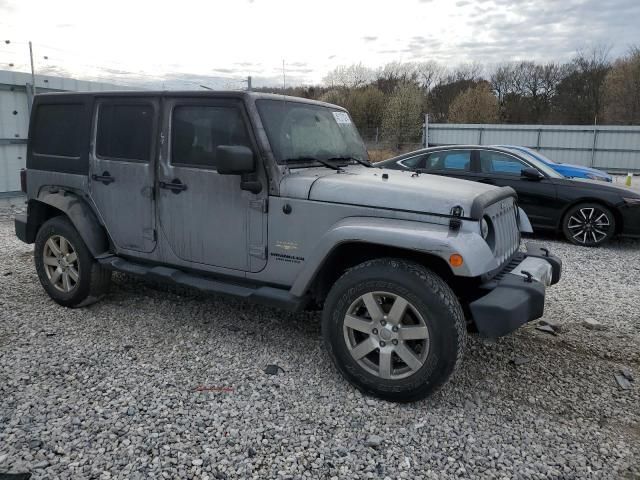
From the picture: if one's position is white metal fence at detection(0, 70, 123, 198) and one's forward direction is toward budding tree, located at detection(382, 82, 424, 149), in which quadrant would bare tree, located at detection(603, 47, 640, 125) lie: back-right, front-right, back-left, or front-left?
front-right

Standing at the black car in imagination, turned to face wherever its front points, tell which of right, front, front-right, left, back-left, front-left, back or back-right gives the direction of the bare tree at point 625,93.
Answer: left

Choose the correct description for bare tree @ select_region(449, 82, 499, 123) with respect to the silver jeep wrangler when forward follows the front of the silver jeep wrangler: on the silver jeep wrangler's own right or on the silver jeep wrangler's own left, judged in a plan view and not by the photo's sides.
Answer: on the silver jeep wrangler's own left

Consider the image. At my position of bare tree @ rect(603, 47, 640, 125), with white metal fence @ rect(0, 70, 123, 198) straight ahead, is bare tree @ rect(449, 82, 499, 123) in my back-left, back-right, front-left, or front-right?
front-right

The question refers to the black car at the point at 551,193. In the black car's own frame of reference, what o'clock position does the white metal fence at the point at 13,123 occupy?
The white metal fence is roughly at 6 o'clock from the black car.

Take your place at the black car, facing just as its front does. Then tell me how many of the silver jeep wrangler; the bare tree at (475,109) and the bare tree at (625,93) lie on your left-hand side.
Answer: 2

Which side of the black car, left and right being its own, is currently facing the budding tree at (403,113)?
left

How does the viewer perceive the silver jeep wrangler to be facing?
facing the viewer and to the right of the viewer

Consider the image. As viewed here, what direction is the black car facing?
to the viewer's right

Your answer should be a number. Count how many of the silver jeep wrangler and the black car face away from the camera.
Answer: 0

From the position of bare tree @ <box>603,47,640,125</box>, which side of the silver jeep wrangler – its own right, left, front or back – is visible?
left

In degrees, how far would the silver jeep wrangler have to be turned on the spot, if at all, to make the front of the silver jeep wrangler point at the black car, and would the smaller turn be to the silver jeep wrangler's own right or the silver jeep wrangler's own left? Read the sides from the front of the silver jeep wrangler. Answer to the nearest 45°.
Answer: approximately 90° to the silver jeep wrangler's own left

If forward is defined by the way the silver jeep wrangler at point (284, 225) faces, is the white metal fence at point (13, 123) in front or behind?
behind

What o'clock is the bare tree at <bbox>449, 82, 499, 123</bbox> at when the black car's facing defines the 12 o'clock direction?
The bare tree is roughly at 9 o'clock from the black car.
